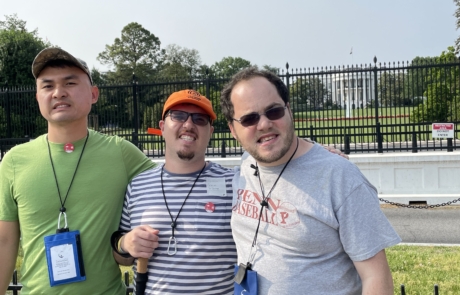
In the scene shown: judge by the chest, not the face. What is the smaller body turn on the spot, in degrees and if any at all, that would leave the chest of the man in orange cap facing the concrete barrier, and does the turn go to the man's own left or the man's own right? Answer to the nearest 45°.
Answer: approximately 135° to the man's own left

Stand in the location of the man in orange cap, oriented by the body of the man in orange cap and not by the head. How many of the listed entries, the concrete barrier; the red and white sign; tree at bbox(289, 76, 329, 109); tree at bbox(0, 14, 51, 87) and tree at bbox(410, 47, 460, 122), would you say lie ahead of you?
0

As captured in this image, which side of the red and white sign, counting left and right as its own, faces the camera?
front

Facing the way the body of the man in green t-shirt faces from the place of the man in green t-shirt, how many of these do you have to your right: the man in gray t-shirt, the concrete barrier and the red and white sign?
0

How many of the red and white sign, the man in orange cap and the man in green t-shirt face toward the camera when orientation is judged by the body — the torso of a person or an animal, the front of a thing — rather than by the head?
3

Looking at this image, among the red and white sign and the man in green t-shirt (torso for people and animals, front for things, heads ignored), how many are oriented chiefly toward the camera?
2

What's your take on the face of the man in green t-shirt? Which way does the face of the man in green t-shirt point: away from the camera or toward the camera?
toward the camera

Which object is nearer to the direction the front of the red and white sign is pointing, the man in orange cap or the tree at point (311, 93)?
the man in orange cap

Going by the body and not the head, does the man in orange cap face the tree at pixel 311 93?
no

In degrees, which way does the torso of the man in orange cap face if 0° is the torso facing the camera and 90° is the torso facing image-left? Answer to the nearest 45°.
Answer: approximately 0°

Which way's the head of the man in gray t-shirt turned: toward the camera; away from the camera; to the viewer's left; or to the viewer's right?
toward the camera

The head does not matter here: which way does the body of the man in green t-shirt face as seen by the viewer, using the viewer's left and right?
facing the viewer

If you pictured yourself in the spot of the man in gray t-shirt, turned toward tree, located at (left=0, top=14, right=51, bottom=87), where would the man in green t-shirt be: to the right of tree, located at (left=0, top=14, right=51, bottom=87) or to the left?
left

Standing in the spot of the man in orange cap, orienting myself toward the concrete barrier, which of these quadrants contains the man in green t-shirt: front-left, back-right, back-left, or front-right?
back-left

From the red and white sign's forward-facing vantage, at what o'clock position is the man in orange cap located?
The man in orange cap is roughly at 12 o'clock from the red and white sign.

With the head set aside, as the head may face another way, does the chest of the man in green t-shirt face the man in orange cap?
no

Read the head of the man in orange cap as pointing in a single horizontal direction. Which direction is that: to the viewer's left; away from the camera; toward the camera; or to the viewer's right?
toward the camera

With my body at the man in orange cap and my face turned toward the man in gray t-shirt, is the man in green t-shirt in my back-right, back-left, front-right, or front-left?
back-right

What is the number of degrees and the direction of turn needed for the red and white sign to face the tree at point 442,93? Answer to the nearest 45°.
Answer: approximately 180°

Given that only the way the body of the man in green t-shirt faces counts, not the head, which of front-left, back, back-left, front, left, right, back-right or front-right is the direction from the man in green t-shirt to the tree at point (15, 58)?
back
